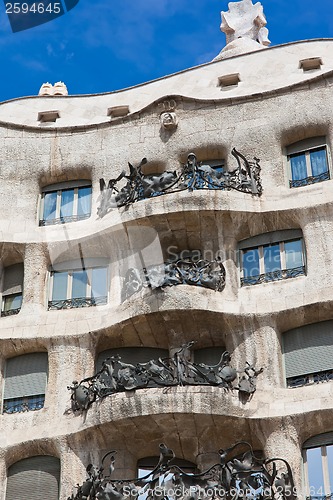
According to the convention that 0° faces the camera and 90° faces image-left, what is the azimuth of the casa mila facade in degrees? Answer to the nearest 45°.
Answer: approximately 0°
